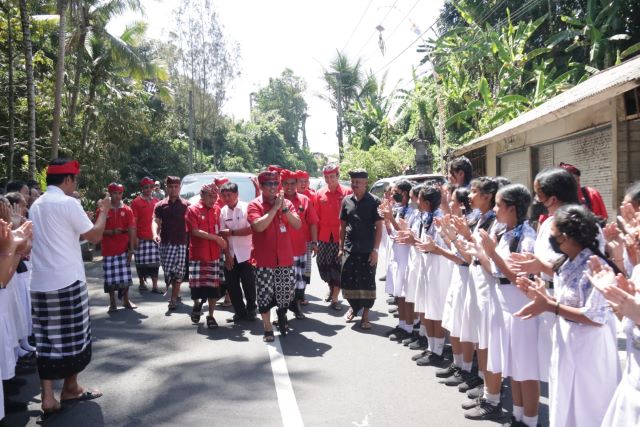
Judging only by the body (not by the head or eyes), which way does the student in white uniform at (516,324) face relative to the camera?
to the viewer's left

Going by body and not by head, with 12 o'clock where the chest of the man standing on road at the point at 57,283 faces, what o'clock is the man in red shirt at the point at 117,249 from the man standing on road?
The man in red shirt is roughly at 11 o'clock from the man standing on road.

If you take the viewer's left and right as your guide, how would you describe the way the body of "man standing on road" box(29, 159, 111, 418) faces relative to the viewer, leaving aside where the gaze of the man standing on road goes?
facing away from the viewer and to the right of the viewer

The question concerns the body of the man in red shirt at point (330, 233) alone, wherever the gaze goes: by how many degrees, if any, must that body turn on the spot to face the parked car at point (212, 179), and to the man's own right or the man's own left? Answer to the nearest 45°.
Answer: approximately 135° to the man's own right

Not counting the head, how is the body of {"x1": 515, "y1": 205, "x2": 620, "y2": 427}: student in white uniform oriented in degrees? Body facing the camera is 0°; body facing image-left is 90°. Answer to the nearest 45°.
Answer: approximately 90°

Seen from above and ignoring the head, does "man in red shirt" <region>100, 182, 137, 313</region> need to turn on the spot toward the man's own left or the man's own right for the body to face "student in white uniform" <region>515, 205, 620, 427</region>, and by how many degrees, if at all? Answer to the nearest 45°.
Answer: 0° — they already face them

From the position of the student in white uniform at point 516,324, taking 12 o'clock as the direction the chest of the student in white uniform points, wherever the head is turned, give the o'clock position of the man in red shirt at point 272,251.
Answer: The man in red shirt is roughly at 1 o'clock from the student in white uniform.
